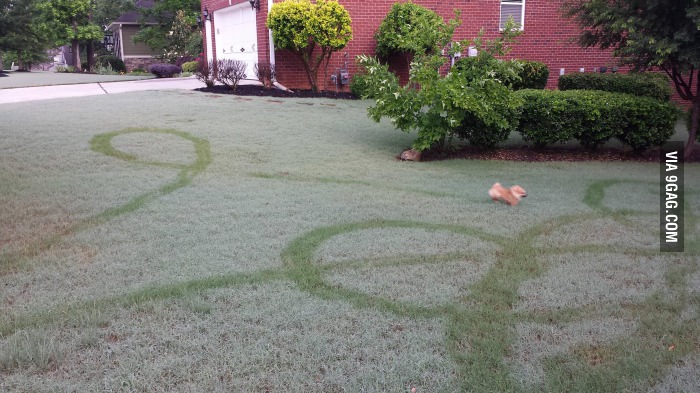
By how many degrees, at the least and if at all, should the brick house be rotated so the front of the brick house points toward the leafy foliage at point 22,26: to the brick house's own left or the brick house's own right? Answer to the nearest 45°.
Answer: approximately 90° to the brick house's own right

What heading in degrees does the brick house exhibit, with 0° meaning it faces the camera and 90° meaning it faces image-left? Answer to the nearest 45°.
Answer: approximately 45°

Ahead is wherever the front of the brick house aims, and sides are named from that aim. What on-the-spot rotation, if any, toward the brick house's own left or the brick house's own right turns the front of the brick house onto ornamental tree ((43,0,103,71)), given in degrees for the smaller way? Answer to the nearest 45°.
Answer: approximately 90° to the brick house's own right
